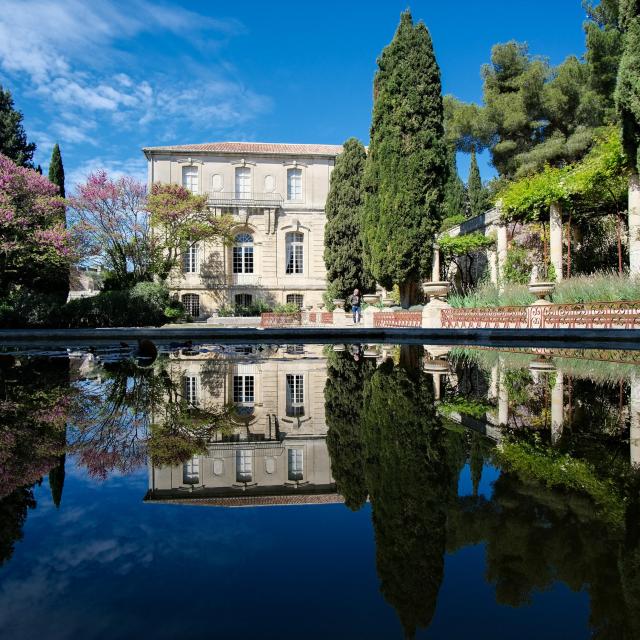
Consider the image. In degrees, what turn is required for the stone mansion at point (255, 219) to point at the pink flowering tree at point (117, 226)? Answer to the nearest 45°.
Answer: approximately 45° to its right

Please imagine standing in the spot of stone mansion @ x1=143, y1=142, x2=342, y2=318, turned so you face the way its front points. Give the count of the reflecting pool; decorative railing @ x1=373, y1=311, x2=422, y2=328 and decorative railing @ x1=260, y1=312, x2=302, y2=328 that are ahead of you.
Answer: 3

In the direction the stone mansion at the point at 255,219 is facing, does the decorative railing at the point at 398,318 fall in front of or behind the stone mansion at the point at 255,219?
in front

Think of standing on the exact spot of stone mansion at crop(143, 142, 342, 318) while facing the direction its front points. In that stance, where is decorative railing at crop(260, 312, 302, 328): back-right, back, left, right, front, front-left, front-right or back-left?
front

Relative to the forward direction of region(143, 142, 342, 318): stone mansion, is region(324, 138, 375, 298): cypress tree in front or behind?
in front

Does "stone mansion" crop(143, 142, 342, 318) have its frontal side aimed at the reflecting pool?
yes

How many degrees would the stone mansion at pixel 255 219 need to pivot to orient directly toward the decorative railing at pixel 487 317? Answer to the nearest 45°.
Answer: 0° — it already faces it

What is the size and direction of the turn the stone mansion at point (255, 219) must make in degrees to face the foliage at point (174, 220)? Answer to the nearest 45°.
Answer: approximately 45° to its right

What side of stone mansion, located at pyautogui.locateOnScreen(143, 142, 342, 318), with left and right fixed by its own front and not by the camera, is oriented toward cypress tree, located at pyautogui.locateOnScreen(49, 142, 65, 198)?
right

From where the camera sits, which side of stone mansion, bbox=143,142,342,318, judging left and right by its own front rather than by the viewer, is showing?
front

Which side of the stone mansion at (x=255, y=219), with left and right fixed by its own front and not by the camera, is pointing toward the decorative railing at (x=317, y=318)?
front

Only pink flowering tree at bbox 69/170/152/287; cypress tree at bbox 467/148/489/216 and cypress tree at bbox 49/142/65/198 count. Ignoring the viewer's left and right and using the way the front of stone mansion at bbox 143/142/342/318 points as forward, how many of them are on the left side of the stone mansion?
1
